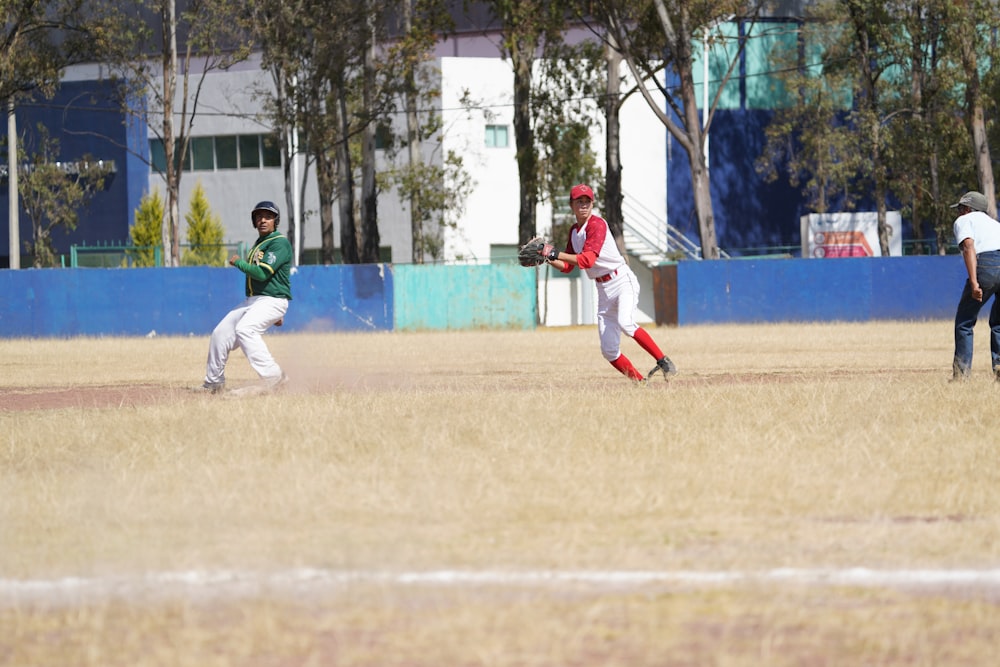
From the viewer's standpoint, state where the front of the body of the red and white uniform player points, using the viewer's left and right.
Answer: facing the viewer and to the left of the viewer

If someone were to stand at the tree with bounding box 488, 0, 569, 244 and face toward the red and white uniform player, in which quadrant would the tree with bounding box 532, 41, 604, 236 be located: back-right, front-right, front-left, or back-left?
back-left

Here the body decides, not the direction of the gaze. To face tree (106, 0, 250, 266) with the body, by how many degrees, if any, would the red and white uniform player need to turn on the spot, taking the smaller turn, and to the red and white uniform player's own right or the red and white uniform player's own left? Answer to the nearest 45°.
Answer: approximately 90° to the red and white uniform player's own right

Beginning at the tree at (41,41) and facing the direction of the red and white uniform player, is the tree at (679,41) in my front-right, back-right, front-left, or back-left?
front-left

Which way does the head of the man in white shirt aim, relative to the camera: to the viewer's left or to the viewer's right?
to the viewer's left

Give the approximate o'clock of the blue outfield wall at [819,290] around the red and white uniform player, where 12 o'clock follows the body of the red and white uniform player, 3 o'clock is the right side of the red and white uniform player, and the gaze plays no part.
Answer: The blue outfield wall is roughly at 5 o'clock from the red and white uniform player.

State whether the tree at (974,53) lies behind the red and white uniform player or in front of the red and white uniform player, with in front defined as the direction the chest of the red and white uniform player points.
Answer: behind

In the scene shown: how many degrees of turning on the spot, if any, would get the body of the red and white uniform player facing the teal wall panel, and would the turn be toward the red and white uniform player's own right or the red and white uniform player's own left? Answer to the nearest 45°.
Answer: approximately 135° to the red and white uniform player's own right

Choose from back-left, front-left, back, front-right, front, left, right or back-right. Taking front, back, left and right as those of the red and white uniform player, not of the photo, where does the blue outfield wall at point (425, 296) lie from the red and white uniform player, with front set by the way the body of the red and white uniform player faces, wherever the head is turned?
back-right

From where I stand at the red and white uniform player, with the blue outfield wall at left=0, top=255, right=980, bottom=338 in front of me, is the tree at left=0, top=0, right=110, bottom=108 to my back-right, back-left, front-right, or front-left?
front-left

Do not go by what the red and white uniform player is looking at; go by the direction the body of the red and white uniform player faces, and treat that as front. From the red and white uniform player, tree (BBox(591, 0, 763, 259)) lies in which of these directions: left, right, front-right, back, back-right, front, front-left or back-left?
back-right

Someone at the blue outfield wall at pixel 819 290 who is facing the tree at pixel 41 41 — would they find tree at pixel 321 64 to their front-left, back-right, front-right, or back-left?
front-right
